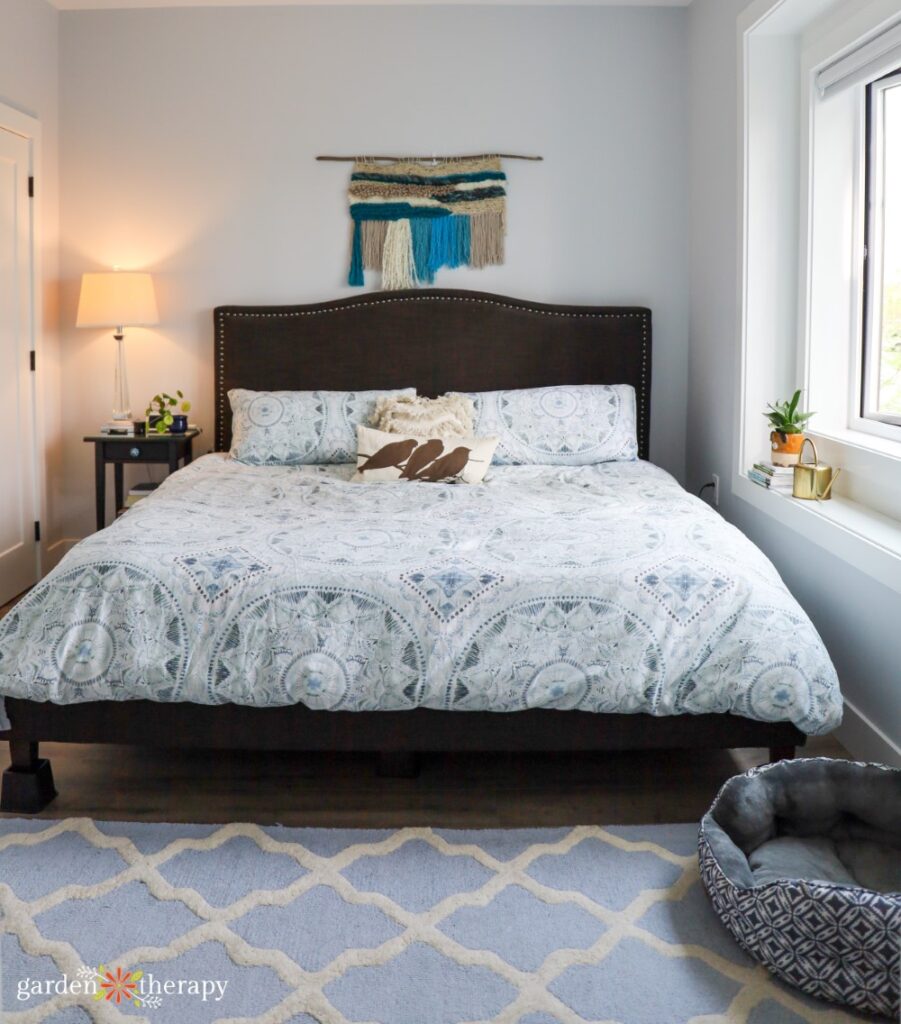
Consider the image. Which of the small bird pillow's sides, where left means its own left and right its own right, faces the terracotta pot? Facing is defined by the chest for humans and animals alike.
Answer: left

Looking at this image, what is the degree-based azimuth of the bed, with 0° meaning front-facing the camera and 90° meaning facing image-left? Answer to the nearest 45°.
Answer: approximately 0°

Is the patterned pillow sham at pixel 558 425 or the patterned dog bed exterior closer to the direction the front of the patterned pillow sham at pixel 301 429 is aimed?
the patterned dog bed exterior

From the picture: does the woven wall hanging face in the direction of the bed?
yes

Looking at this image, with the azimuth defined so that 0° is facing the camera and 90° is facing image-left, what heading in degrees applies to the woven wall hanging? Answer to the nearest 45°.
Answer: approximately 0°

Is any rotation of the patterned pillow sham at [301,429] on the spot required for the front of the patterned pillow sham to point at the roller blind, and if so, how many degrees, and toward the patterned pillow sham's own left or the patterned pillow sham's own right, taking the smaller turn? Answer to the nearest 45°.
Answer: approximately 45° to the patterned pillow sham's own left

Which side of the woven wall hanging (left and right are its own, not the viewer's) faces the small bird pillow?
front

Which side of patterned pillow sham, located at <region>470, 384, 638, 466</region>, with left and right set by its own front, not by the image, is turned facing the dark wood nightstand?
right
